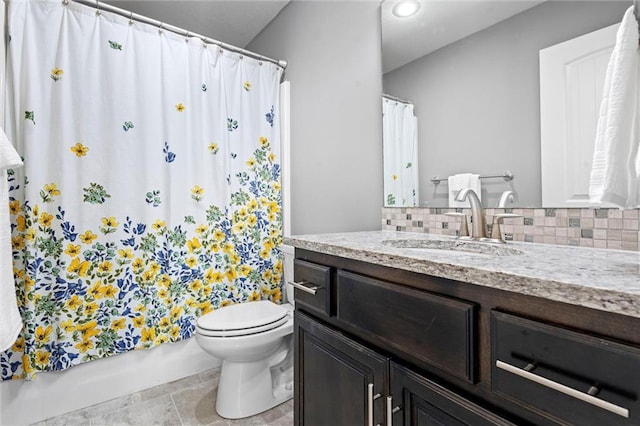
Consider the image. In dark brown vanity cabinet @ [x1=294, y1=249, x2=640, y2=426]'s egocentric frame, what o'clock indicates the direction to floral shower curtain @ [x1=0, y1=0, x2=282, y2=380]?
The floral shower curtain is roughly at 2 o'clock from the dark brown vanity cabinet.

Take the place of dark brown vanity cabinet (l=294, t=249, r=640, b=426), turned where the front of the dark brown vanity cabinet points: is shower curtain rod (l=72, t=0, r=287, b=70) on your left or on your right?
on your right

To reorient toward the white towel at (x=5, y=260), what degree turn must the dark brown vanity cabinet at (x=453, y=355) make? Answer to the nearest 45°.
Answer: approximately 45° to its right

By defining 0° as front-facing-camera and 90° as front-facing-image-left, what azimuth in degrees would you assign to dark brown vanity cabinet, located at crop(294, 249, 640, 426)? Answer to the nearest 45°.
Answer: approximately 45°

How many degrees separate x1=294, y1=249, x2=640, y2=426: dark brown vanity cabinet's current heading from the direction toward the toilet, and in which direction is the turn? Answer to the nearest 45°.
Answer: approximately 90° to its right
